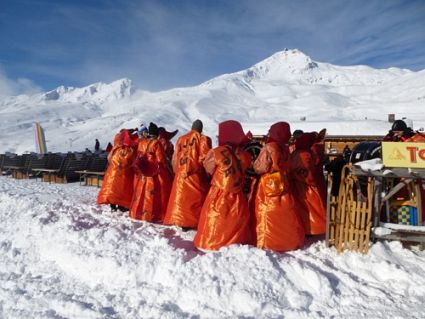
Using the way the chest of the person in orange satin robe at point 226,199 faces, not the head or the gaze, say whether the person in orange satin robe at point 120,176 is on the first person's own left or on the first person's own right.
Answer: on the first person's own left

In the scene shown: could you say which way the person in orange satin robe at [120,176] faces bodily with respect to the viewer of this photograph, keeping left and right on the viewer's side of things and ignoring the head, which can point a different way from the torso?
facing away from the viewer and to the right of the viewer

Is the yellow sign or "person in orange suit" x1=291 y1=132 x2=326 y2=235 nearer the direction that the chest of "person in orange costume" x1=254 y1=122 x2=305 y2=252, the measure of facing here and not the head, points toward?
the person in orange suit

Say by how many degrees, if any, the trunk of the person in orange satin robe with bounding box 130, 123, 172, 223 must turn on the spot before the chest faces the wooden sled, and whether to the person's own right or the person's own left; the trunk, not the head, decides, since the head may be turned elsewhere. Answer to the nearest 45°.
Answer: approximately 135° to the person's own right

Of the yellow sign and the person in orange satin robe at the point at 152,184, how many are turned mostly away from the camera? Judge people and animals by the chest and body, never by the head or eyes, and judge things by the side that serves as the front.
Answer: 1

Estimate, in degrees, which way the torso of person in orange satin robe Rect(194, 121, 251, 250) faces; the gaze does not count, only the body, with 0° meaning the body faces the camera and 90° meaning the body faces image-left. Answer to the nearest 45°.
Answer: approximately 225°

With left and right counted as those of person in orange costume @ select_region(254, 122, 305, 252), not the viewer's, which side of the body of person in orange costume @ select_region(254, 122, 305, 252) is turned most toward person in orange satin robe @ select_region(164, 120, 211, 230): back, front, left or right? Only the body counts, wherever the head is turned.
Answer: left

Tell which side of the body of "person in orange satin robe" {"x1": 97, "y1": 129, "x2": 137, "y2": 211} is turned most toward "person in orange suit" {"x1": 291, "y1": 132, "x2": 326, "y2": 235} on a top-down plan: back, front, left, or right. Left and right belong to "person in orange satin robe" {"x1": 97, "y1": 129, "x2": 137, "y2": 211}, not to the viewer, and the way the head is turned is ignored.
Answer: right

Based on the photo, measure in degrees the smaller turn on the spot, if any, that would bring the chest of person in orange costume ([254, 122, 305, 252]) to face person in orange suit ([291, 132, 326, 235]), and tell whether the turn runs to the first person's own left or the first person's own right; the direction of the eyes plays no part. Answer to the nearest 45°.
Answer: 0° — they already face them

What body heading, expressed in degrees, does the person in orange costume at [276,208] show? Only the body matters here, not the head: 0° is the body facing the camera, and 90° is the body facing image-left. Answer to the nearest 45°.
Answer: approximately 225°

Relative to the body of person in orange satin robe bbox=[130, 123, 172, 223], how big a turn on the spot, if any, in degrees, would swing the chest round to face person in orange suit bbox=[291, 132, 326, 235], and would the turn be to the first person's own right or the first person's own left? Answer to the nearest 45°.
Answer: approximately 135° to the first person's own right

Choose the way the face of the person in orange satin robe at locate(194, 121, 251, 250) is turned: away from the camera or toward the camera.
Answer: away from the camera

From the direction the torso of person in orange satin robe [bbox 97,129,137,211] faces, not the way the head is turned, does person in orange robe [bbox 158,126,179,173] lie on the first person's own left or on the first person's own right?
on the first person's own right

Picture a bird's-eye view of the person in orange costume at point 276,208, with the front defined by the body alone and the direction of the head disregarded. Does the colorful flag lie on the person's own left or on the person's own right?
on the person's own left

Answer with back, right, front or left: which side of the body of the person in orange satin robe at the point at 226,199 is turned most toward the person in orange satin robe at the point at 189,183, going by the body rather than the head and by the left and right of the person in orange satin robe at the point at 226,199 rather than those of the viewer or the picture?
left

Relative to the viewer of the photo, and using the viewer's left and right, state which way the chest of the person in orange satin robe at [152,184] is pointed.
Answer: facing away from the viewer
